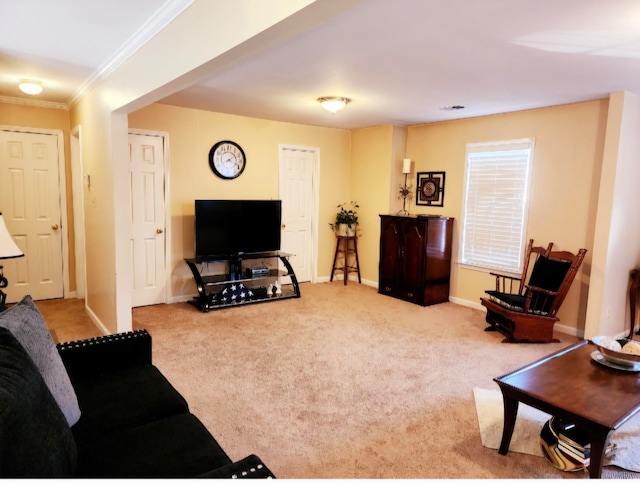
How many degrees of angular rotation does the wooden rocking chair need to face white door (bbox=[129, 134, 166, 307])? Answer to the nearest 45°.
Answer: approximately 45° to its right

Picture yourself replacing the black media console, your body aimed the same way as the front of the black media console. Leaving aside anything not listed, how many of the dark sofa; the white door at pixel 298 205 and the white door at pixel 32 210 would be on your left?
1

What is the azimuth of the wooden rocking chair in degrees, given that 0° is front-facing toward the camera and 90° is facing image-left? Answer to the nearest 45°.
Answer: approximately 45°

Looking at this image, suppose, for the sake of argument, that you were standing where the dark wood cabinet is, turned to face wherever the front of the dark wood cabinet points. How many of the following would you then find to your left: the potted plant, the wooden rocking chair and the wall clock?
1

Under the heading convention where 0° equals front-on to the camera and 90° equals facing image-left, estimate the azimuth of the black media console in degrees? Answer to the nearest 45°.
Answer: approximately 315°

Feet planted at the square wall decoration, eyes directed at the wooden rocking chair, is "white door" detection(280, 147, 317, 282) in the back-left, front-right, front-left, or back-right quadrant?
back-right

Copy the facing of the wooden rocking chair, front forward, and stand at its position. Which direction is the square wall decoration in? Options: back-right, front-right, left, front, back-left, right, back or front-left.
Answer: right

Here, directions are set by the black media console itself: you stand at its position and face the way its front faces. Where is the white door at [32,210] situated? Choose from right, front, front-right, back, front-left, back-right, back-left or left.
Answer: back-right
